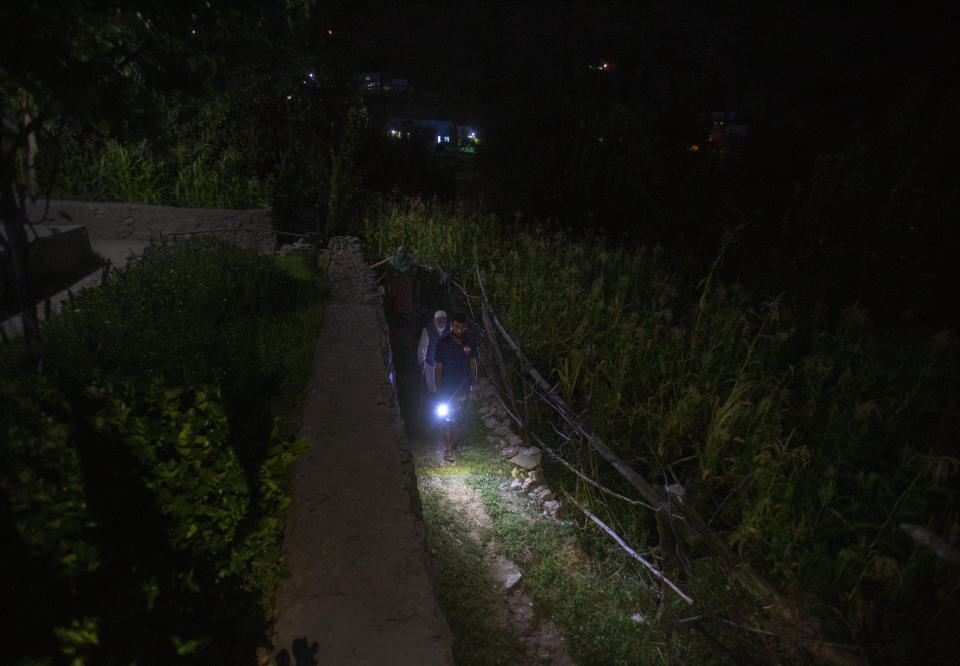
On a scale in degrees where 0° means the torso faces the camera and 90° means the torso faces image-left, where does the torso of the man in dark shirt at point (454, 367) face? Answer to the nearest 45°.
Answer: approximately 0°

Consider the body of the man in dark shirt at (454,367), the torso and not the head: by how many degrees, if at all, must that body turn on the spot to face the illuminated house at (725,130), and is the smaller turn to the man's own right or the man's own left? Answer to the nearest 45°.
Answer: approximately 135° to the man's own left

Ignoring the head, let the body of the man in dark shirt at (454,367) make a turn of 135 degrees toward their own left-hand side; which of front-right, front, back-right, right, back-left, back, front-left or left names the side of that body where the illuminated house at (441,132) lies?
front-left
